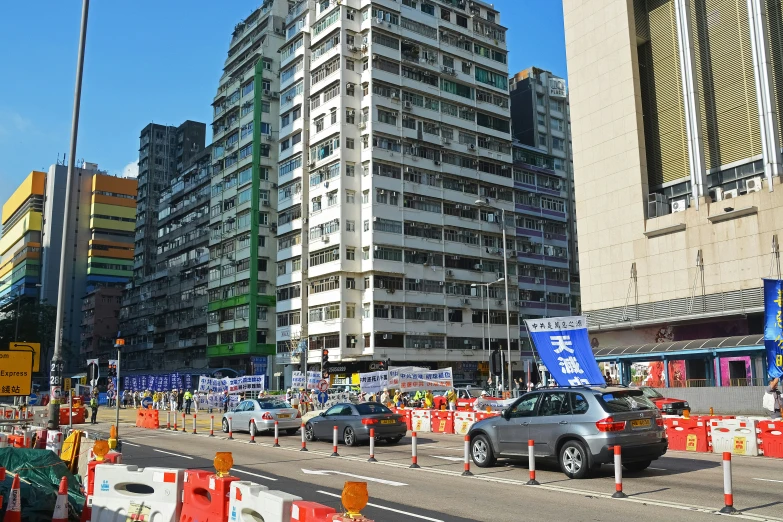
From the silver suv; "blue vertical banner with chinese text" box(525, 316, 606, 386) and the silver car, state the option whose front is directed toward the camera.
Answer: the blue vertical banner with chinese text

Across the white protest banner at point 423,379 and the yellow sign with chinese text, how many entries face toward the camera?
2

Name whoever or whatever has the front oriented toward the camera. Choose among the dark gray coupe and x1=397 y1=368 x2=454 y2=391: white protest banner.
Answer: the white protest banner

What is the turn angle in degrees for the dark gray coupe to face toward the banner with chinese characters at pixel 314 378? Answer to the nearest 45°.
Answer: approximately 45° to its right

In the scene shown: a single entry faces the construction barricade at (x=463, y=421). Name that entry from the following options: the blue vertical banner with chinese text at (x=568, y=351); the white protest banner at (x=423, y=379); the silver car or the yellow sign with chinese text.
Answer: the white protest banner

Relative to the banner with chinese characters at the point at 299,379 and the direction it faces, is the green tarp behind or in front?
in front

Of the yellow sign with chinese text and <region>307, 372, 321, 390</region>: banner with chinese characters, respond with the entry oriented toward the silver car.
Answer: the banner with chinese characters

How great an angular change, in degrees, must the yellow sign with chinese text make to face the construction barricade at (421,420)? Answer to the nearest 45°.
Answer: approximately 135° to its left

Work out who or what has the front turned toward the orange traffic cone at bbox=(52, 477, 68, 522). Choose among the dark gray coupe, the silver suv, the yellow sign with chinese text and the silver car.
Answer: the yellow sign with chinese text

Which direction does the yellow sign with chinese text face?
toward the camera

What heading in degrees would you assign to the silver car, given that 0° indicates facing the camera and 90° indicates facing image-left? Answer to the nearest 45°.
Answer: approximately 135°

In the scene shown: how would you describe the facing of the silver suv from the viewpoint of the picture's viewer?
facing away from the viewer and to the left of the viewer

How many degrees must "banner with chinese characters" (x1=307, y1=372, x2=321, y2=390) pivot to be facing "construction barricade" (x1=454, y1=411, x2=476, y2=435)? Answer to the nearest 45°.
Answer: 0° — it already faces it

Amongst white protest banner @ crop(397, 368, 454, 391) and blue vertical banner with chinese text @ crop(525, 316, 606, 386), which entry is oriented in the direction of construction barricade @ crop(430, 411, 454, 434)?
the white protest banner

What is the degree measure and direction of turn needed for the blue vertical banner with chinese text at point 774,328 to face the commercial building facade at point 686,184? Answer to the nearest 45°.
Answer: approximately 180°

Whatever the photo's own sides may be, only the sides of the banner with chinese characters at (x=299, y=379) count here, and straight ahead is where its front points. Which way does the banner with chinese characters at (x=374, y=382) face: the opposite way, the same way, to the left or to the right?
the same way

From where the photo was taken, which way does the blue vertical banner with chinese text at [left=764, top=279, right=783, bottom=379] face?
toward the camera

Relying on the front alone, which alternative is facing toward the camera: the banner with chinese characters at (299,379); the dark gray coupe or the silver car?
the banner with chinese characters

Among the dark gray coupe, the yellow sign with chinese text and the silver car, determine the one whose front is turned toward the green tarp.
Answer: the yellow sign with chinese text

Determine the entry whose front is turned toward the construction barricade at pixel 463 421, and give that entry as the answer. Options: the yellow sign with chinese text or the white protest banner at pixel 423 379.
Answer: the white protest banner
